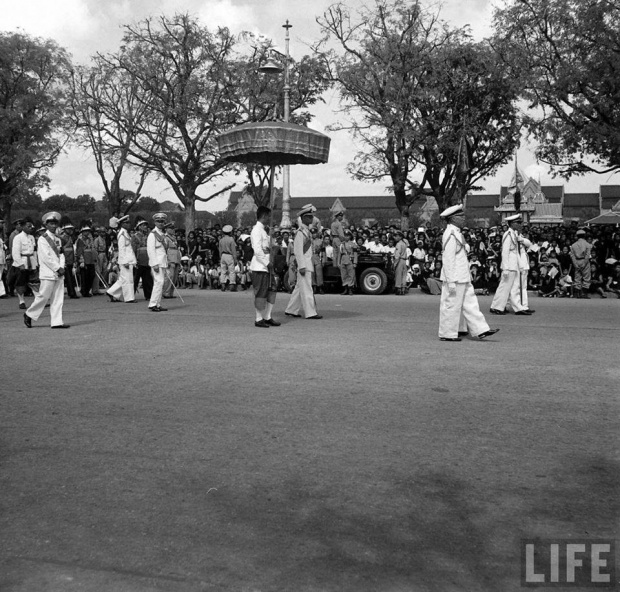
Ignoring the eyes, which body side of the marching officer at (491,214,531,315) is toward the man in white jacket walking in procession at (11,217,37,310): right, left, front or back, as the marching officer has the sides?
back

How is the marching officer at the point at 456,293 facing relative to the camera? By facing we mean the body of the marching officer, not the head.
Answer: to the viewer's right

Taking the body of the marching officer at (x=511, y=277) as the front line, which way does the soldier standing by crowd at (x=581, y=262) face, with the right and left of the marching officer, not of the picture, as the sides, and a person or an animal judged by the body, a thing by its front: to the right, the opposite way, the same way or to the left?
to the left

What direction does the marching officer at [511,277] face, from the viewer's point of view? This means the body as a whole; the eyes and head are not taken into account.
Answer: to the viewer's right

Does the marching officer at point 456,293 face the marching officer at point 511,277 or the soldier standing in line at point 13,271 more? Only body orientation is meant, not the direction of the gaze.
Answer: the marching officer
